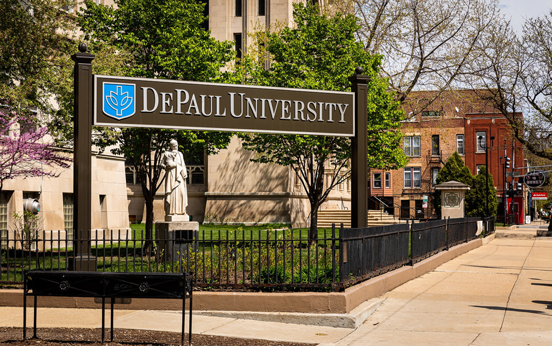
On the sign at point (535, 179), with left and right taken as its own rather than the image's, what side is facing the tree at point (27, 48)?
front

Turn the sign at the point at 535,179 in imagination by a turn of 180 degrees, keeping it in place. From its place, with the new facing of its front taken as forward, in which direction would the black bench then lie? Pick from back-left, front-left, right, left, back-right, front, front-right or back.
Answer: back

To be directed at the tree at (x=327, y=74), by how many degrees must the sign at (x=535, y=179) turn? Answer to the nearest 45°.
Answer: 0° — it already faces it

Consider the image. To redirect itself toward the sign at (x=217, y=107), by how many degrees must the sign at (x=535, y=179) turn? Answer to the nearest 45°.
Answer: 0° — it already faces it

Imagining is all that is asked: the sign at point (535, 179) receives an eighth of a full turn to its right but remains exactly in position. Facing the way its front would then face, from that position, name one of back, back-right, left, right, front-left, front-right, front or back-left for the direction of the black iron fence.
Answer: front-left

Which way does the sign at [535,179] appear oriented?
toward the camera

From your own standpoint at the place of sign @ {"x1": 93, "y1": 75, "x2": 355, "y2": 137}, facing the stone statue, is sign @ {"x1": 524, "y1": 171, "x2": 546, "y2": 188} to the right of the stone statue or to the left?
right

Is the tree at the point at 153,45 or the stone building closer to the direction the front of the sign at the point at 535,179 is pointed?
the tree

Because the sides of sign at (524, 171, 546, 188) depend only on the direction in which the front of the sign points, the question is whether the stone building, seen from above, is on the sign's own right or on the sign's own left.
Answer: on the sign's own right

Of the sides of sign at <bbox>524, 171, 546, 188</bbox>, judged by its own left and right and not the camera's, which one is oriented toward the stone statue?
front
